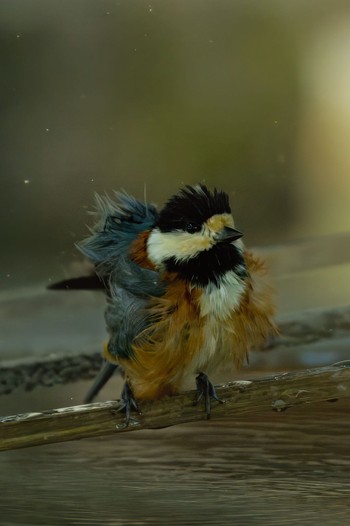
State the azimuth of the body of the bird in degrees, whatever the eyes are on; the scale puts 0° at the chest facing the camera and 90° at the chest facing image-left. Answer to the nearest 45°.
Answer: approximately 315°
